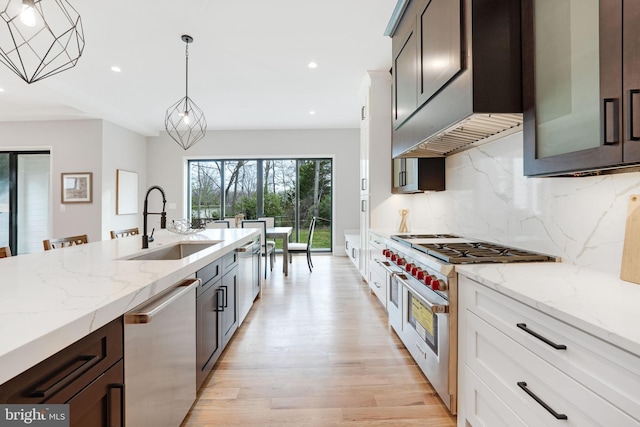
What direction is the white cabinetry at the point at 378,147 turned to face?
to the viewer's left

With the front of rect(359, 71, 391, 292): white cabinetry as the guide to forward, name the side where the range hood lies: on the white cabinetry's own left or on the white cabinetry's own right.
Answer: on the white cabinetry's own left

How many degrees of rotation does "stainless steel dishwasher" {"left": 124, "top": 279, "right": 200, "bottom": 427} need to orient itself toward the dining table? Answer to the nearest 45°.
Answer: approximately 90° to its left

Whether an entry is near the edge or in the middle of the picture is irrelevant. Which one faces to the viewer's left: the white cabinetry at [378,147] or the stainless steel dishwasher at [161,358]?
the white cabinetry

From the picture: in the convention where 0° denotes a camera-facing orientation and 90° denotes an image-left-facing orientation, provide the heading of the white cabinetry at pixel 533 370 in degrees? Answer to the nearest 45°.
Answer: approximately 45°

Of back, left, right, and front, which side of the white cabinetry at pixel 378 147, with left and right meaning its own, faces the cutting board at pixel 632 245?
left

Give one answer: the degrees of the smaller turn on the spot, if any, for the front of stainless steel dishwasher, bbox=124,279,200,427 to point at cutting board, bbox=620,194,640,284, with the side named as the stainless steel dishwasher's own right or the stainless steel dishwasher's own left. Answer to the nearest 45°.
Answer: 0° — it already faces it

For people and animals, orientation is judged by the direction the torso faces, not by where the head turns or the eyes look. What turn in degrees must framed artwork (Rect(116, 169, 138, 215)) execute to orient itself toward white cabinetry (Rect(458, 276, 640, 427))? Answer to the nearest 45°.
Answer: approximately 45° to its right

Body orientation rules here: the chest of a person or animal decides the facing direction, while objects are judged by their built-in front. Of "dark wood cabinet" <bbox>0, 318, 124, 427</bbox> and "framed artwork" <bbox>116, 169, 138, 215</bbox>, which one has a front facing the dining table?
the framed artwork

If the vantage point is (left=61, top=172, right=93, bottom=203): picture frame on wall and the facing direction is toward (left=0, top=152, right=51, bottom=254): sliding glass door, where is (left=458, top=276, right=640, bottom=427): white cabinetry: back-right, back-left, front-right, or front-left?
back-left
